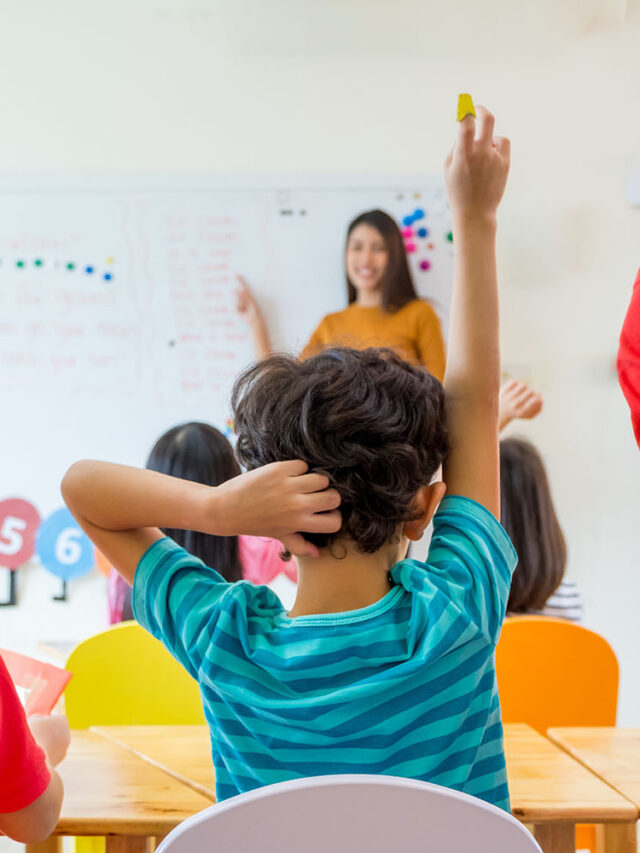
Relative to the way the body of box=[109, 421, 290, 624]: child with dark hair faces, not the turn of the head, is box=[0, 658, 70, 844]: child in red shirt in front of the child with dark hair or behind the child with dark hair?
behind

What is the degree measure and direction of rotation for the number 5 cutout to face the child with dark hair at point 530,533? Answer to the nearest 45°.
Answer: approximately 45° to its left

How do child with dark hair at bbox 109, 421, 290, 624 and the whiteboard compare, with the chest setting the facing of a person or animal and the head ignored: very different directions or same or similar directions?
very different directions

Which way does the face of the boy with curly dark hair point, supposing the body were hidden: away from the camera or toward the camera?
away from the camera

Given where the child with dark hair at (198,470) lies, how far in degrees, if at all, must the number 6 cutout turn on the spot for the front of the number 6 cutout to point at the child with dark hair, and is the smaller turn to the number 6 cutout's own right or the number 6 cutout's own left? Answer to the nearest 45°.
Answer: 0° — it already faces them

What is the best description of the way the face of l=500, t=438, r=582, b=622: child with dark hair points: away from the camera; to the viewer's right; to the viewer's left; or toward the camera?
away from the camera

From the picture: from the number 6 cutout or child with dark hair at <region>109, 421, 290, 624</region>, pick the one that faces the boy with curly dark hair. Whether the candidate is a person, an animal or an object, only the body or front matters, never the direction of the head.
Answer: the number 6 cutout

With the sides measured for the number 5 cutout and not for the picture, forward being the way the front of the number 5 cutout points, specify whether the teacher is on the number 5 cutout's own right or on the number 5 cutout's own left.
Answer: on the number 5 cutout's own left

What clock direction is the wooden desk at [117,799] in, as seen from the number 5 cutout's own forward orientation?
The wooden desk is roughly at 12 o'clock from the number 5 cutout.

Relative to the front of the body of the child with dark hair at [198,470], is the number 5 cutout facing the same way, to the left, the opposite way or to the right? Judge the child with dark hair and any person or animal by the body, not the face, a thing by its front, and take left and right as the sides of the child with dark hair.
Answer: the opposite way

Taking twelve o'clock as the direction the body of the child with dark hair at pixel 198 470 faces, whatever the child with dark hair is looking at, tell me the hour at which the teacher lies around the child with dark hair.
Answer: The teacher is roughly at 1 o'clock from the child with dark hair.

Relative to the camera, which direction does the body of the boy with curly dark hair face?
away from the camera

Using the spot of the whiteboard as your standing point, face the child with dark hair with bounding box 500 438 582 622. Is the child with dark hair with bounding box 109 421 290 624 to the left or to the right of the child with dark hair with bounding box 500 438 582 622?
right

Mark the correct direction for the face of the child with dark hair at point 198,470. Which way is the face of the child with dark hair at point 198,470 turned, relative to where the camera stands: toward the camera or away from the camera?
away from the camera
